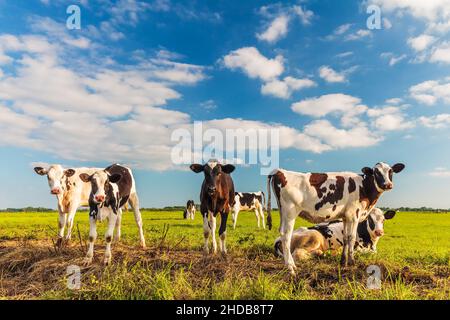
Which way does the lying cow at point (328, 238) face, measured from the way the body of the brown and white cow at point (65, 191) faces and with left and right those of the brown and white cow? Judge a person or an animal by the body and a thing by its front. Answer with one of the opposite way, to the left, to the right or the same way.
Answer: to the left

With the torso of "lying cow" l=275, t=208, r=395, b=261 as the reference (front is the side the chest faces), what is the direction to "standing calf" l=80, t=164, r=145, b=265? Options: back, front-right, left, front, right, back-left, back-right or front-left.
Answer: back-right

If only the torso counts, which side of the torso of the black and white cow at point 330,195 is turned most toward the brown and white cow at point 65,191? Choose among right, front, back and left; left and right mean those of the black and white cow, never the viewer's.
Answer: back

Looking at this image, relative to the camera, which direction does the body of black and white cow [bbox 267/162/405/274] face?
to the viewer's right

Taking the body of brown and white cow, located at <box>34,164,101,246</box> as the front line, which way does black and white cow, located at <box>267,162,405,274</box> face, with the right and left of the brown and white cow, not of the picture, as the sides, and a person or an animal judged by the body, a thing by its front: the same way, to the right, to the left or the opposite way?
to the left

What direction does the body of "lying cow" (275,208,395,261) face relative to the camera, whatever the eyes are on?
to the viewer's right

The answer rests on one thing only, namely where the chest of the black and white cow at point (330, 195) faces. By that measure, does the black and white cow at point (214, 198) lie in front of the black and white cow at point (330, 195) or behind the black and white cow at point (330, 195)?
behind

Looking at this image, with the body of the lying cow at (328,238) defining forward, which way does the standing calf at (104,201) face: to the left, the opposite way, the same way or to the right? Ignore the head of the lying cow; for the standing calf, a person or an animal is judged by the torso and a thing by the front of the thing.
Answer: to the right

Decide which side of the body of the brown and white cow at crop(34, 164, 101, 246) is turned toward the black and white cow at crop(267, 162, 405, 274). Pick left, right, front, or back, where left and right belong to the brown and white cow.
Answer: left

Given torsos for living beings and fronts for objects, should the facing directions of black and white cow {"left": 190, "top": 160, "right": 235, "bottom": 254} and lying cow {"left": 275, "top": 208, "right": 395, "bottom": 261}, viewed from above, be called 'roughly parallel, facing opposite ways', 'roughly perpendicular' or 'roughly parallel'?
roughly perpendicular

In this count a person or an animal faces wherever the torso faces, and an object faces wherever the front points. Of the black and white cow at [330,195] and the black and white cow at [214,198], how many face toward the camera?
1

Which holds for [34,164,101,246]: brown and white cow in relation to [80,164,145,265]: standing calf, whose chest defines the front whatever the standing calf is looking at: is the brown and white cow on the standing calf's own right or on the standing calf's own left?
on the standing calf's own right

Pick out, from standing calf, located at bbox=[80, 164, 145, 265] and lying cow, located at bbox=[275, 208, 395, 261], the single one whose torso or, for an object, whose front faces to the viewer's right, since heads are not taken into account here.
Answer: the lying cow

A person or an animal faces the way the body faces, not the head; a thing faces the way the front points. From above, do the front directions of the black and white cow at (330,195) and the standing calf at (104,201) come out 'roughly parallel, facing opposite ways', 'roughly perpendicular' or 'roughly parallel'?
roughly perpendicular
